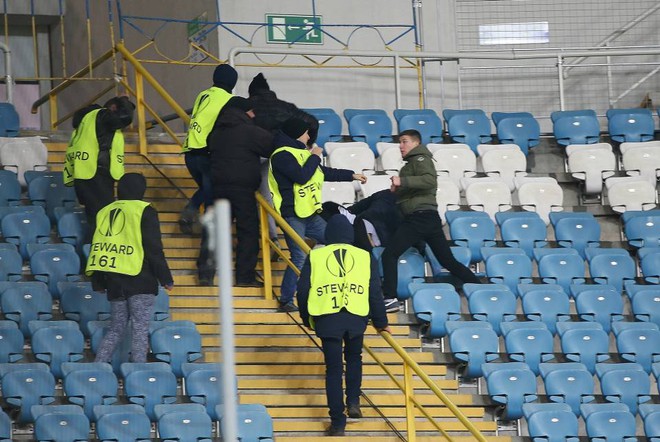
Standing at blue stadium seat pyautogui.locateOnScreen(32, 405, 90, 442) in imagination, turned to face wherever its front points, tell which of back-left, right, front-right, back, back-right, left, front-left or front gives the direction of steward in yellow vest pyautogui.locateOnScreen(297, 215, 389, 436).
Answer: left

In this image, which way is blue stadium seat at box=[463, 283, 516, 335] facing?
toward the camera

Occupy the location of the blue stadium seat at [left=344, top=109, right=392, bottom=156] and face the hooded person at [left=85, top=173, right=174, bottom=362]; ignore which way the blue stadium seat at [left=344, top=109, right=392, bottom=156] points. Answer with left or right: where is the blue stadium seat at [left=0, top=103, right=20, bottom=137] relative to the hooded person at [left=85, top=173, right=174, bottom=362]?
right

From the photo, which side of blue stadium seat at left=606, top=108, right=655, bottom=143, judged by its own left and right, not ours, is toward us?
front

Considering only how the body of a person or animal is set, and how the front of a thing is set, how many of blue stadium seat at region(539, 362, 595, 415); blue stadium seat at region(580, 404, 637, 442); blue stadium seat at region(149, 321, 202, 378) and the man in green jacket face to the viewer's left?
1

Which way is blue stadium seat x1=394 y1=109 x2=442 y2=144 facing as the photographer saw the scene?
facing the viewer

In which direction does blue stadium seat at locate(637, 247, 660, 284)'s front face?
toward the camera

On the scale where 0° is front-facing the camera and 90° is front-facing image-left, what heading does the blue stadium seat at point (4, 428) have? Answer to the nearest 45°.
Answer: approximately 0°

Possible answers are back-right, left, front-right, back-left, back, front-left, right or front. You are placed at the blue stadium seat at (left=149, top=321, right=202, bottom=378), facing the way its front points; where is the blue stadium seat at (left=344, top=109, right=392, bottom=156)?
back-left

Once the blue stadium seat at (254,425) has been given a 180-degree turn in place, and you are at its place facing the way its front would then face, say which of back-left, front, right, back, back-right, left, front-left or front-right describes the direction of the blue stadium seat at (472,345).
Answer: front-right

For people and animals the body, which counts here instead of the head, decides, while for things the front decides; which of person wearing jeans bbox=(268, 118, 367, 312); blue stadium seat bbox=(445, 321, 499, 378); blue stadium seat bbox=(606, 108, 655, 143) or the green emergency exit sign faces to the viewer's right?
the person wearing jeans

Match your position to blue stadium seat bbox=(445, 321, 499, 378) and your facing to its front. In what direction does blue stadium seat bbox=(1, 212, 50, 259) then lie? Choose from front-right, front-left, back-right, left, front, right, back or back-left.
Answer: right

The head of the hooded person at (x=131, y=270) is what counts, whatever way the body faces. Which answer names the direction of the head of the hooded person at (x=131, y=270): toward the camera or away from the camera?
away from the camera
